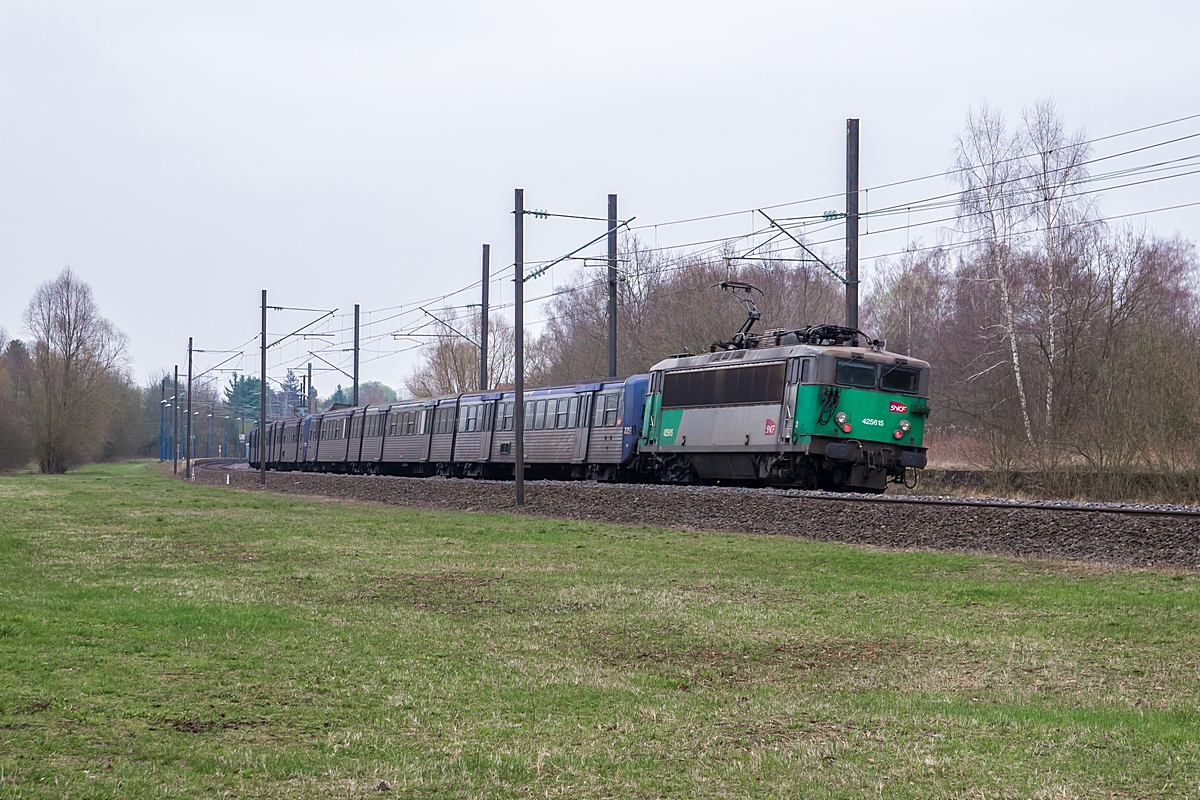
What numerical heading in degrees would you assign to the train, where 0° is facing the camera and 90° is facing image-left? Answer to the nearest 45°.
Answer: approximately 315°

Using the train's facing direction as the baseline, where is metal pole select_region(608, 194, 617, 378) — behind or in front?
behind

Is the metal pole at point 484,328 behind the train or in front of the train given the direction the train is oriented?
behind
